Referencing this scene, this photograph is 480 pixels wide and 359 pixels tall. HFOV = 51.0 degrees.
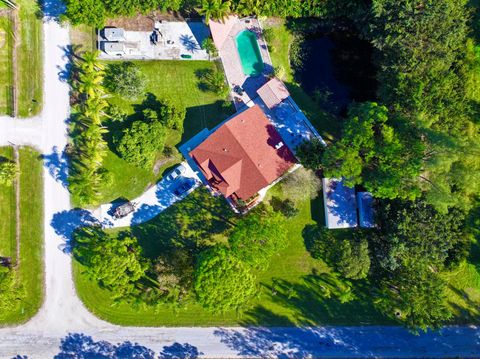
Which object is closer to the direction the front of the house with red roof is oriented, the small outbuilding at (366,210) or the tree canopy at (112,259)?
the tree canopy

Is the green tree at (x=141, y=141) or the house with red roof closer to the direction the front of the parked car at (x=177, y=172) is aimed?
the house with red roof

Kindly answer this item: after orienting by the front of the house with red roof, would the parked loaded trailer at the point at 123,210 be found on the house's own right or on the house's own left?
on the house's own right

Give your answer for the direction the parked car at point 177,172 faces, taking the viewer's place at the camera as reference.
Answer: facing away from the viewer and to the right of the viewer

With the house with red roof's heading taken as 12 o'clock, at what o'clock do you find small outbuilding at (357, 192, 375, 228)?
The small outbuilding is roughly at 7 o'clock from the house with red roof.

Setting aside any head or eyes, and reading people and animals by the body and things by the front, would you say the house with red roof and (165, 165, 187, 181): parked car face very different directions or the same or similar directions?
very different directions

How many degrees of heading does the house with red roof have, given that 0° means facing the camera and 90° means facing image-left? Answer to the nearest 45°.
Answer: approximately 45°
